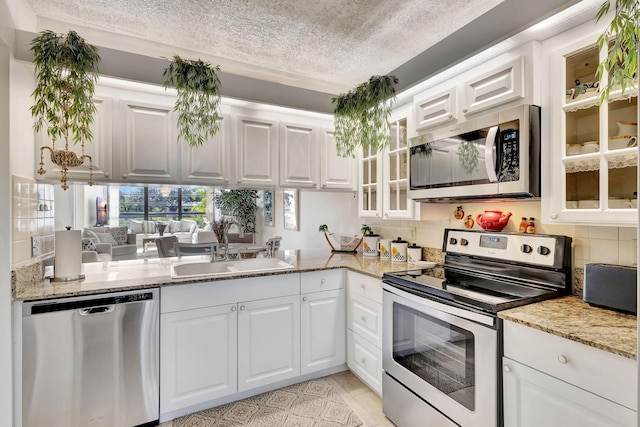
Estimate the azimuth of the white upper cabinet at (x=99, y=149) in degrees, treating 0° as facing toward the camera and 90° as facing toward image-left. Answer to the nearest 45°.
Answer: approximately 0°

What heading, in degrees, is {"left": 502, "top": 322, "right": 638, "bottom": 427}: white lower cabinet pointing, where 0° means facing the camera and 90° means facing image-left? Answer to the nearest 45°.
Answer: approximately 45°

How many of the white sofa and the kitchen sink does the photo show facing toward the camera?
2

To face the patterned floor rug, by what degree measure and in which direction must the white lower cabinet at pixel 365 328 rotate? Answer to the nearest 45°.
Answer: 0° — it already faces it

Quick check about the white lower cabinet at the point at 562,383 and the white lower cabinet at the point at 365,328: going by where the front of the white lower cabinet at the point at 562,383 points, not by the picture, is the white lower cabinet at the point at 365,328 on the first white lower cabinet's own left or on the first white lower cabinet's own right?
on the first white lower cabinet's own right

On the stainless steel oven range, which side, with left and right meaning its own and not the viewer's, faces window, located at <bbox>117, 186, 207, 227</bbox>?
right
